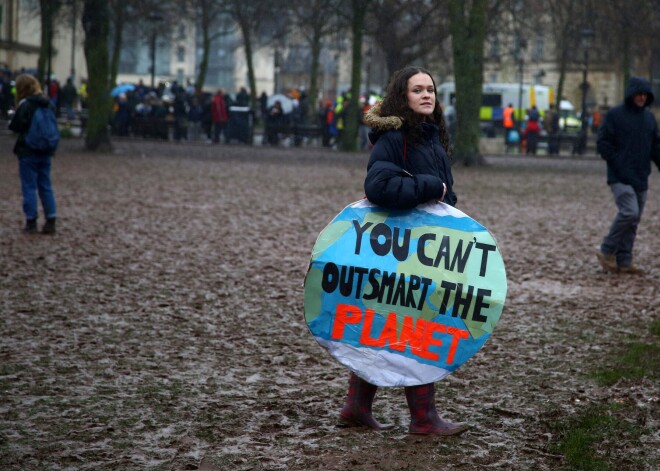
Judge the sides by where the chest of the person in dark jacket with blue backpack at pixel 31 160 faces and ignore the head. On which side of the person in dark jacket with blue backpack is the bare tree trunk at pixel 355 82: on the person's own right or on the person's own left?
on the person's own right

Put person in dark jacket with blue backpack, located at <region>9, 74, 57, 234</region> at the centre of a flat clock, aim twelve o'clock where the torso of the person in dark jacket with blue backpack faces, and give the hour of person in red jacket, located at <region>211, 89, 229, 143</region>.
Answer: The person in red jacket is roughly at 2 o'clock from the person in dark jacket with blue backpack.

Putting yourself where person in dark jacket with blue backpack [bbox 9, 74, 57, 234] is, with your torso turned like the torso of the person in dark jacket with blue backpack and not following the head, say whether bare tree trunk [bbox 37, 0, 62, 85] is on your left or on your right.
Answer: on your right

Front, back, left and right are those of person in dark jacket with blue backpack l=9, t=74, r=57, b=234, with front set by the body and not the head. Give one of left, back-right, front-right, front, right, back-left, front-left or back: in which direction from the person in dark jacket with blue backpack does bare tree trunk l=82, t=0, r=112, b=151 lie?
front-right

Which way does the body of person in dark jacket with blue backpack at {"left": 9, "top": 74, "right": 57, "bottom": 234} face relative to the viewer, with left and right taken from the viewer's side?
facing away from the viewer and to the left of the viewer

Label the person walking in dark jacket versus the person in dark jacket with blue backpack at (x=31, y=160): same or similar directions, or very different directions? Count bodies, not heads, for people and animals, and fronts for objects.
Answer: very different directions

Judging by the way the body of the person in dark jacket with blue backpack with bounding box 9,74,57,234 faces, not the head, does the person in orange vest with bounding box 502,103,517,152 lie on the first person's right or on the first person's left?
on the first person's right

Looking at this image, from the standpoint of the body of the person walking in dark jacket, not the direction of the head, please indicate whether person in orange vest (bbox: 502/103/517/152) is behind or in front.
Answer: behind
